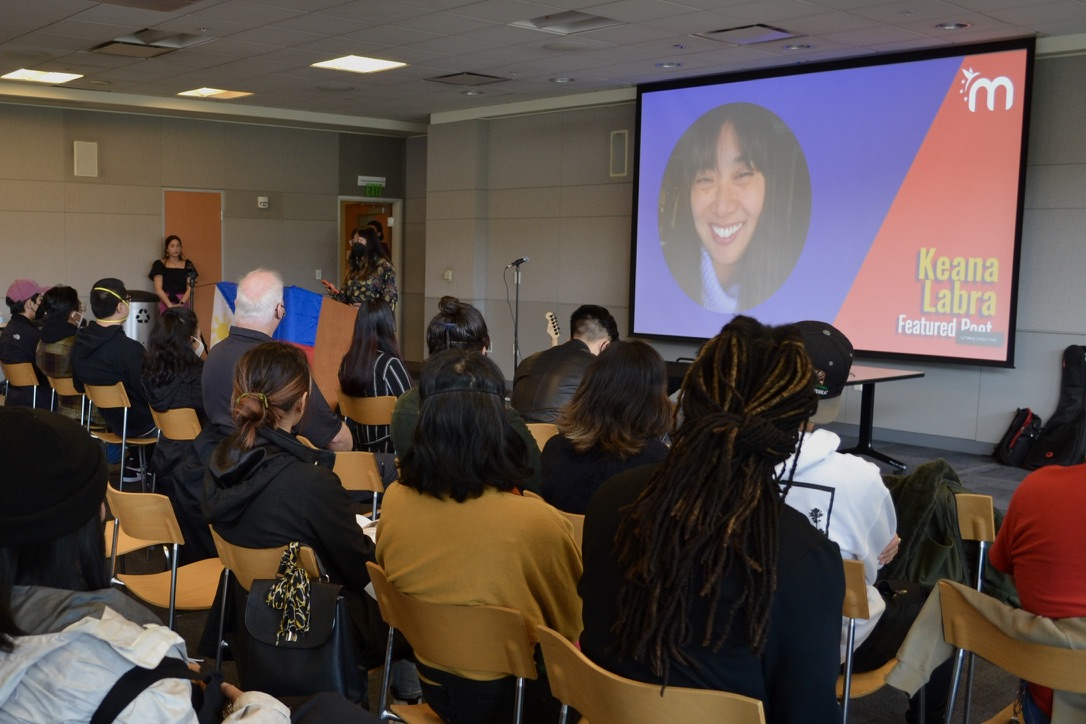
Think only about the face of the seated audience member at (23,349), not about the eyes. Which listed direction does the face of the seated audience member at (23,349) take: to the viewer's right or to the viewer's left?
to the viewer's right

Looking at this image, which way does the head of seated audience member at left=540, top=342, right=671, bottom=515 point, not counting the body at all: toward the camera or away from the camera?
away from the camera

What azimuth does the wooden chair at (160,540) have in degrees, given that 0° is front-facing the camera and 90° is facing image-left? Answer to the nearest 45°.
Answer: approximately 225°

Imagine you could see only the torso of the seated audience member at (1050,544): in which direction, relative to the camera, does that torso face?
away from the camera

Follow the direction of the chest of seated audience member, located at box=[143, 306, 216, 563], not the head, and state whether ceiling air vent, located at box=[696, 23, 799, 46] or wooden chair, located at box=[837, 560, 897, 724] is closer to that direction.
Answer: the ceiling air vent

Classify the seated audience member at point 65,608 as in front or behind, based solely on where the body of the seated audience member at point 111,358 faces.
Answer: behind

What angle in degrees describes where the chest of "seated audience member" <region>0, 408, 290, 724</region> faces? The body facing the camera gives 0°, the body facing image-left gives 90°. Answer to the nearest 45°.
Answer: approximately 225°

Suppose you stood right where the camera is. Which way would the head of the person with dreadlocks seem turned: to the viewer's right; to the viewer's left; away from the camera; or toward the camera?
away from the camera

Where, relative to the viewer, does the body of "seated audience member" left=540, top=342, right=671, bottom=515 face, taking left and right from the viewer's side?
facing away from the viewer

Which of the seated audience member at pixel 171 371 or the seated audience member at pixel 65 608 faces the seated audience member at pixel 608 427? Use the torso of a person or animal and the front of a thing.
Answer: the seated audience member at pixel 65 608

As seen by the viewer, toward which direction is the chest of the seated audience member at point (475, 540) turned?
away from the camera
